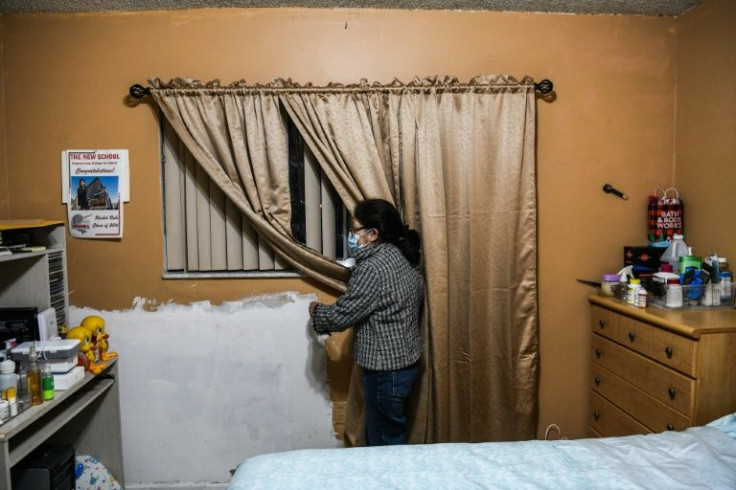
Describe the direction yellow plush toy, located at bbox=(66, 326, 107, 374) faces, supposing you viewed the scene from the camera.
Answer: facing to the right of the viewer

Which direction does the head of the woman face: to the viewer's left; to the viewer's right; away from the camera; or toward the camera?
to the viewer's left

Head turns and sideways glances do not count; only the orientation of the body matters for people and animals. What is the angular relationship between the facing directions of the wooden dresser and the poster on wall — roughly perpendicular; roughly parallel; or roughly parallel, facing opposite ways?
roughly perpendicular

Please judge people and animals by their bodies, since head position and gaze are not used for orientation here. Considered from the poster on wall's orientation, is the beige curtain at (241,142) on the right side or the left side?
on its left

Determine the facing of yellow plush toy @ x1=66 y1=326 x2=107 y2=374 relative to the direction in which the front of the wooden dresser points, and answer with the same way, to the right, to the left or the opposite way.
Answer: the opposite way

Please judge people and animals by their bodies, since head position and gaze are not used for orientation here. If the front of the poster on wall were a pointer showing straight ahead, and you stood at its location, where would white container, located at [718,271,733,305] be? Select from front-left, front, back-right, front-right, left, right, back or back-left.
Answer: front-left

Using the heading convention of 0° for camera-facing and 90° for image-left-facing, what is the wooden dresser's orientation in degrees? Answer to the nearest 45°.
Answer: approximately 45°
